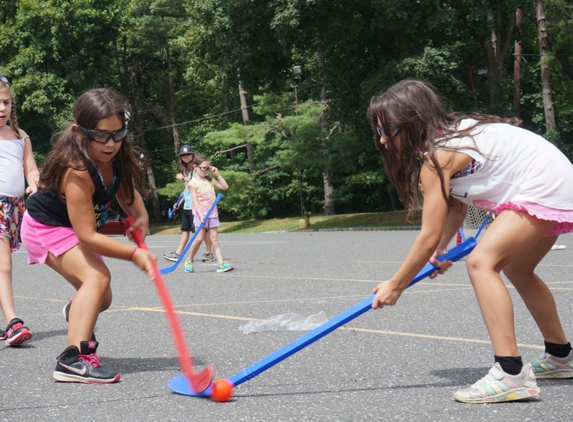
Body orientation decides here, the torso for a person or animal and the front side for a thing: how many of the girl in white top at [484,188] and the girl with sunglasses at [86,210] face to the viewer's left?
1

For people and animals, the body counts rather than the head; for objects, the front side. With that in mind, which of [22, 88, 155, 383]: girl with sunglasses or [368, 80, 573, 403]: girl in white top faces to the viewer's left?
the girl in white top

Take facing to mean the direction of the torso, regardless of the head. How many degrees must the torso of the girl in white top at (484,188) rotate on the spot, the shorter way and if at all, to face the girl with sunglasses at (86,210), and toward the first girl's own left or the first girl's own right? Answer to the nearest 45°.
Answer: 0° — they already face them

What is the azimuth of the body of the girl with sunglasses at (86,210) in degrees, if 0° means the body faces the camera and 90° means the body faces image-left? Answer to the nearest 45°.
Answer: approximately 315°

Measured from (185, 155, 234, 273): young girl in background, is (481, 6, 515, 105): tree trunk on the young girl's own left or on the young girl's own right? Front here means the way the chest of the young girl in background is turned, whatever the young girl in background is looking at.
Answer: on the young girl's own left

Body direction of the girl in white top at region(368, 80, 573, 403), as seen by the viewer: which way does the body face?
to the viewer's left

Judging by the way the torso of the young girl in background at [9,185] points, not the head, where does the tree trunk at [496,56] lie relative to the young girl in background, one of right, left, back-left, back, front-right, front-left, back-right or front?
back-left

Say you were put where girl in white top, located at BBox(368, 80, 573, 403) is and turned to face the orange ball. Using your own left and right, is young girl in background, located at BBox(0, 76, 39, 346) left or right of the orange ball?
right

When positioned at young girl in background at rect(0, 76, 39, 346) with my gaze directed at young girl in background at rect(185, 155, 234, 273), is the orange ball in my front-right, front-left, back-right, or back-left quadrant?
back-right

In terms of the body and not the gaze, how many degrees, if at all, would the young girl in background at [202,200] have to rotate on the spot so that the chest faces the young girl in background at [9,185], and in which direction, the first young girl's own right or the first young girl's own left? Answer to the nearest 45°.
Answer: approximately 45° to the first young girl's own right

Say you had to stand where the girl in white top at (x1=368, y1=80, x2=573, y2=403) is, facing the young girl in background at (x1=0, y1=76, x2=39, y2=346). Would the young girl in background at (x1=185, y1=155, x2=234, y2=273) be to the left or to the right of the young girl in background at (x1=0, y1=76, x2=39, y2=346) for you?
right

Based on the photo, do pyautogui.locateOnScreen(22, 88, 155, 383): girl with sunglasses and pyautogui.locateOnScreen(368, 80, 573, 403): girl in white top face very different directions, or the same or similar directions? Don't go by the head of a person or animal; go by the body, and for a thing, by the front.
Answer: very different directions
